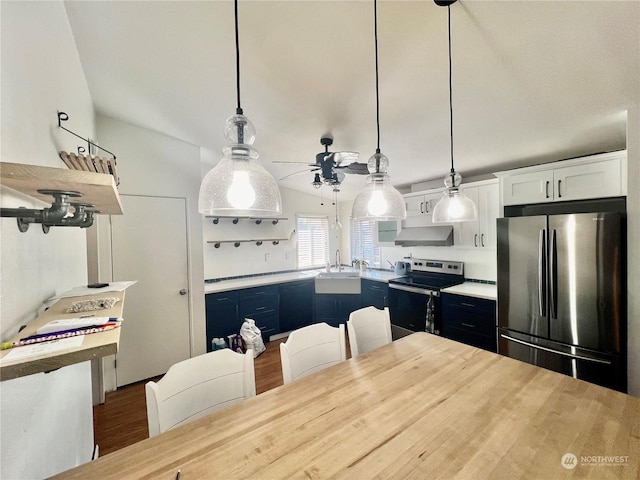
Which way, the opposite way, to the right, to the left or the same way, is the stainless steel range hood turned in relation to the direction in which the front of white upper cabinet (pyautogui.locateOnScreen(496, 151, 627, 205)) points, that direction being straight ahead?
the same way

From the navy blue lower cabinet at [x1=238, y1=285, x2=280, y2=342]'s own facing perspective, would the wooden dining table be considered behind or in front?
in front

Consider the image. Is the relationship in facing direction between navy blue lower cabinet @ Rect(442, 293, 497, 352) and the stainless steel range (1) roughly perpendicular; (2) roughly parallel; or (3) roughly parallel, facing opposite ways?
roughly parallel

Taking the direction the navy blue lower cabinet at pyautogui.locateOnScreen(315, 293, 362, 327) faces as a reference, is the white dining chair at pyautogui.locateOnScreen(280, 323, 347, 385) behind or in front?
in front

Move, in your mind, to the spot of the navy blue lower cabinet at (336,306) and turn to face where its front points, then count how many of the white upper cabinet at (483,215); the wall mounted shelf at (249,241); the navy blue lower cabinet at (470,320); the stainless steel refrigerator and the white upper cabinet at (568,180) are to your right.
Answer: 1

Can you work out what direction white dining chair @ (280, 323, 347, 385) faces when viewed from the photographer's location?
facing the viewer and to the right of the viewer

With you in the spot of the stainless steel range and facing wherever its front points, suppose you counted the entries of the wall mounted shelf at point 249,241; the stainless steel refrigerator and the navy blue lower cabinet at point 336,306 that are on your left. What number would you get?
1

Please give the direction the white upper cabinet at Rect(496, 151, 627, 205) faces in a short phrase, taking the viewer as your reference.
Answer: facing the viewer and to the left of the viewer

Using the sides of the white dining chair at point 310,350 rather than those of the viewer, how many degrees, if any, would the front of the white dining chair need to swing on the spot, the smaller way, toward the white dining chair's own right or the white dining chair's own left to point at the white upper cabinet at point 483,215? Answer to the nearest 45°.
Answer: approximately 90° to the white dining chair's own left

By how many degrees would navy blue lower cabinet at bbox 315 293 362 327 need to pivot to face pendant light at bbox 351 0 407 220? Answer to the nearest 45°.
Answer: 0° — it already faces it

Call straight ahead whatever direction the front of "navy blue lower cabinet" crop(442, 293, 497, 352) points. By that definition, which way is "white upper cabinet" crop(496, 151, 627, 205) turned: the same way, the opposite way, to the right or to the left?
the same way

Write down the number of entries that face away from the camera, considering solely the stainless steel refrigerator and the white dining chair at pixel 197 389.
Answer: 0

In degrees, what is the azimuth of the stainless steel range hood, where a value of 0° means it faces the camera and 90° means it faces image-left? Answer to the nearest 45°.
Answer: approximately 45°

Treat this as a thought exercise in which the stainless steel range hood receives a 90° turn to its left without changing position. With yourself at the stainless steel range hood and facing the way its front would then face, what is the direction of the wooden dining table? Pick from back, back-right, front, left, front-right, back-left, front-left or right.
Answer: front-right

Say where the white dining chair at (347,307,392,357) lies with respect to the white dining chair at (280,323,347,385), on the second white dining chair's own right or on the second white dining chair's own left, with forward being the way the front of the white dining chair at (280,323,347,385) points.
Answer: on the second white dining chair's own left

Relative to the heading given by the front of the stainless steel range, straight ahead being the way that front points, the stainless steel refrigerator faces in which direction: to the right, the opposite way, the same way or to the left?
the same way

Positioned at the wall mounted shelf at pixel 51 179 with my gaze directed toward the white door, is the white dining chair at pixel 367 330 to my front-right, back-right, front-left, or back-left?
front-right
